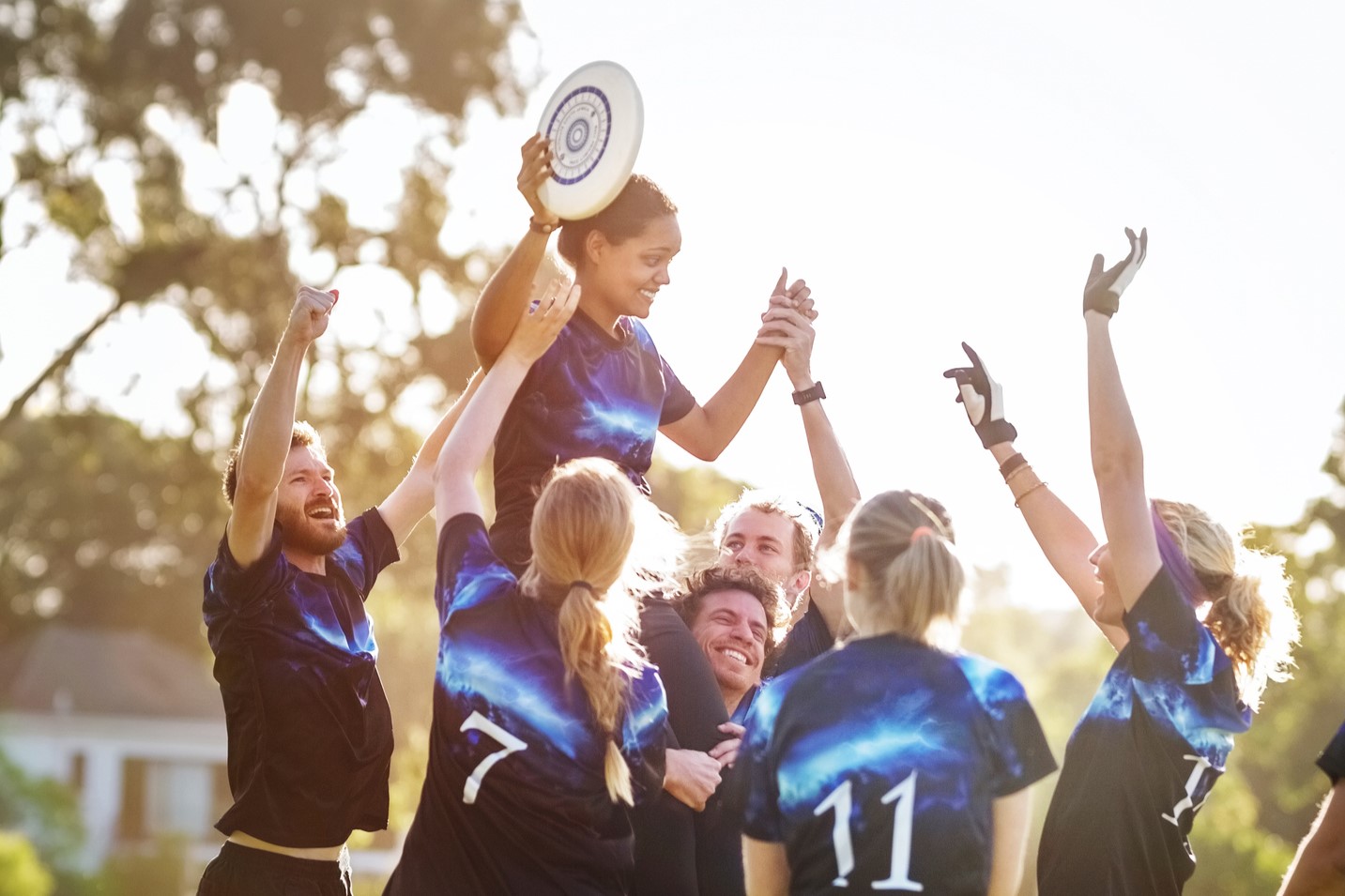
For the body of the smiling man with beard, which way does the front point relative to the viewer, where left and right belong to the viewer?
facing the viewer and to the right of the viewer

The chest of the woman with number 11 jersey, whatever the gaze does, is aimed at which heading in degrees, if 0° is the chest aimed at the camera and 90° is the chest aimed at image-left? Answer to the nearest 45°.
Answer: approximately 180°

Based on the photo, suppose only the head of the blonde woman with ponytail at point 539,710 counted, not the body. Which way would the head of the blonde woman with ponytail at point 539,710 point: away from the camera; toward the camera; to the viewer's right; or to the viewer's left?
away from the camera

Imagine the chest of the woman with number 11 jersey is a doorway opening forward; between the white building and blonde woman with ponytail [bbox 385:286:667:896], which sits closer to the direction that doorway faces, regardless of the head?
the white building

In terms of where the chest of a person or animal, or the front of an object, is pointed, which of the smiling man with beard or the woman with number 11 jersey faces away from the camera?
the woman with number 11 jersey

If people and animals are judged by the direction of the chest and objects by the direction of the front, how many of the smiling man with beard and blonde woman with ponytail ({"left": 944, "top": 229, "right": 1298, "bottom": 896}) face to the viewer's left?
1

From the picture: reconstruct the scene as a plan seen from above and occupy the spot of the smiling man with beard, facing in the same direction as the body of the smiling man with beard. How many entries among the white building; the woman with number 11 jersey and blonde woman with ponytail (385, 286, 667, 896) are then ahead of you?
2

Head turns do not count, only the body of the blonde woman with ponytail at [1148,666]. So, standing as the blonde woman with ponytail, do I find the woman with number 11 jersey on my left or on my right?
on my left

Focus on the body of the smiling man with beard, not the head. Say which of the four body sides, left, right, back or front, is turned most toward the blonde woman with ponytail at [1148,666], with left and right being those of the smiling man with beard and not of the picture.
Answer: front

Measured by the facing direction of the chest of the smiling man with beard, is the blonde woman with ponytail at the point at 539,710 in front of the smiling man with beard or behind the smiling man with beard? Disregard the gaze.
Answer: in front

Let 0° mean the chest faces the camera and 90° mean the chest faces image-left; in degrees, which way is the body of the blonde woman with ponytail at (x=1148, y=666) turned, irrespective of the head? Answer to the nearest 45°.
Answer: approximately 90°

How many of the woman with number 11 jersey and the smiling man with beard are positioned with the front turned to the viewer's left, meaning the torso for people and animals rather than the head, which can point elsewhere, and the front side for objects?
0

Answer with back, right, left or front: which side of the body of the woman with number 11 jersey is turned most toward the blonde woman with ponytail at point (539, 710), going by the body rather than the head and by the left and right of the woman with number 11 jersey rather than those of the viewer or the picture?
left

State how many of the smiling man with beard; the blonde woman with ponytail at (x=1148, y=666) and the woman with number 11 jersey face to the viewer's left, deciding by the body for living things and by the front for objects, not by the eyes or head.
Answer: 1

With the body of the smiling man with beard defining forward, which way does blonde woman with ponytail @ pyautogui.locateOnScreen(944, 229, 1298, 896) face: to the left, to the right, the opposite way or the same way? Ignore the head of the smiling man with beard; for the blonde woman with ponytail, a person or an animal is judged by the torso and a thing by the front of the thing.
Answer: the opposite way
